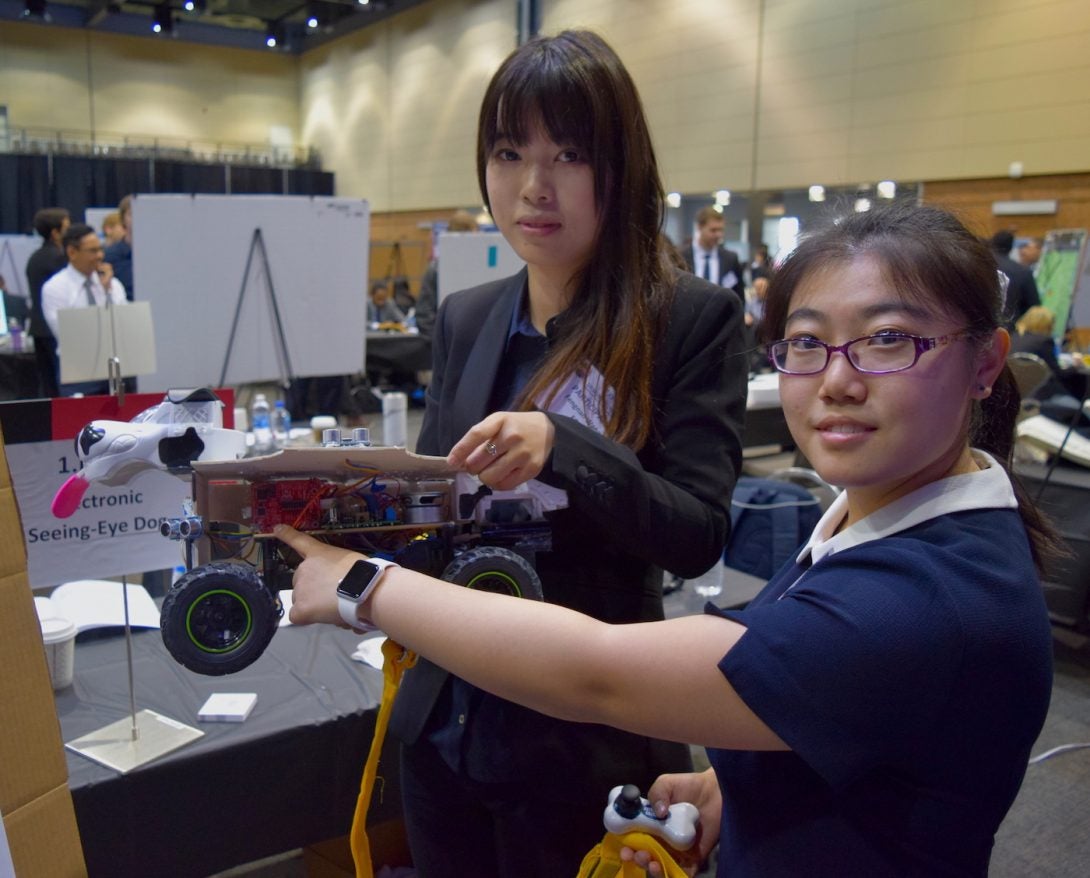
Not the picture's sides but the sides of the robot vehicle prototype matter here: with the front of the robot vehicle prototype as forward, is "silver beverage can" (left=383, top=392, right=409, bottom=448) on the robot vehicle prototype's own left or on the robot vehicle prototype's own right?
on the robot vehicle prototype's own right

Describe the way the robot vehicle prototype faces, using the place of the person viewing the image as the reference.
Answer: facing to the left of the viewer

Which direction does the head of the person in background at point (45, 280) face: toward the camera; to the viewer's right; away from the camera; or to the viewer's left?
to the viewer's right

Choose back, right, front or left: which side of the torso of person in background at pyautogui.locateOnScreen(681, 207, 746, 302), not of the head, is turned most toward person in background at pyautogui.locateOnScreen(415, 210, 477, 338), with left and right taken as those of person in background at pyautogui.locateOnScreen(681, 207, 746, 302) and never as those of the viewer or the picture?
right

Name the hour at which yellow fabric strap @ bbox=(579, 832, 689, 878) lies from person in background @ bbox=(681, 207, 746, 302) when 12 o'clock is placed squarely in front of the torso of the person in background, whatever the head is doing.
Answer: The yellow fabric strap is roughly at 12 o'clock from the person in background.

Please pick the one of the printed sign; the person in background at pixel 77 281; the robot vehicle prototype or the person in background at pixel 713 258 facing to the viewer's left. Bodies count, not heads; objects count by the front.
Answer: the robot vehicle prototype

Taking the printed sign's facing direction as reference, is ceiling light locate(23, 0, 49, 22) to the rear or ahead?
to the rear

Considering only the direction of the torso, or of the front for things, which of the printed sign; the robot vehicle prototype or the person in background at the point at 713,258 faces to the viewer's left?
the robot vehicle prototype

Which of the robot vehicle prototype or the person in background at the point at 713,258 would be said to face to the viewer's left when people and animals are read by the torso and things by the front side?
the robot vehicle prototype
